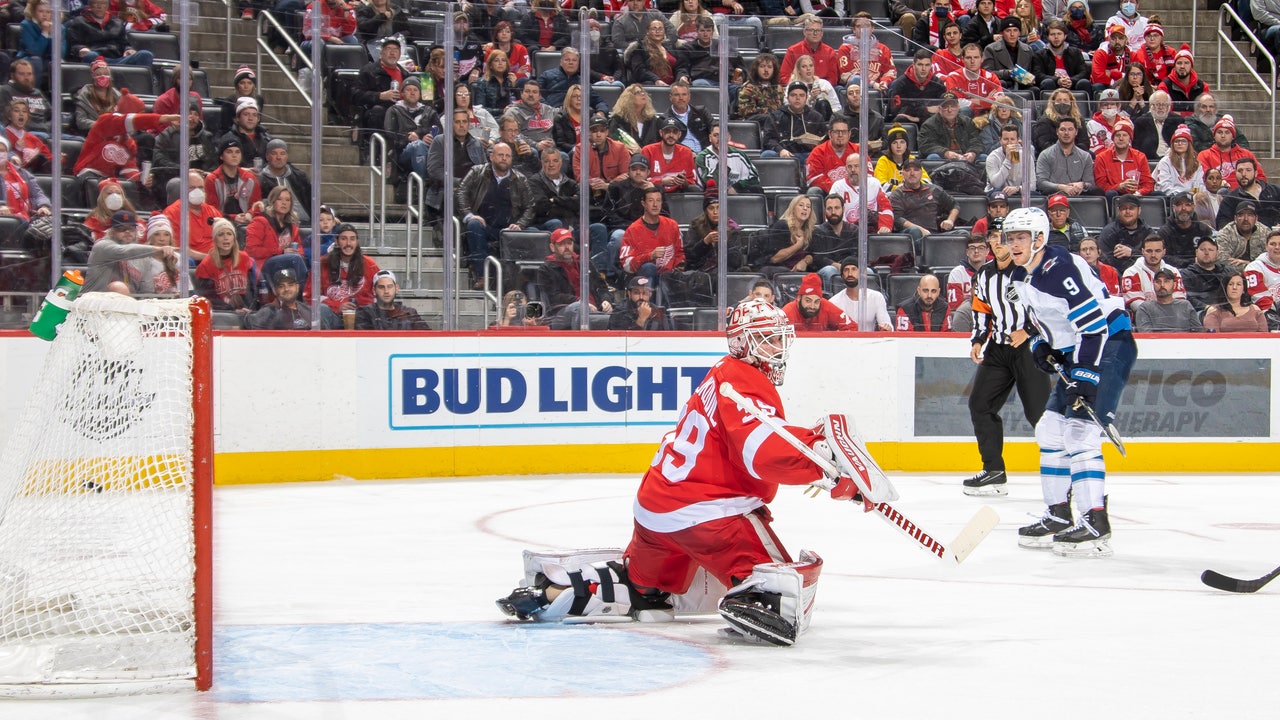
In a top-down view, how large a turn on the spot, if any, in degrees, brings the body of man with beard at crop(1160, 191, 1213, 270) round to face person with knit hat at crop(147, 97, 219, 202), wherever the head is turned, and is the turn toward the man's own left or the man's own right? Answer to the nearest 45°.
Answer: approximately 45° to the man's own right

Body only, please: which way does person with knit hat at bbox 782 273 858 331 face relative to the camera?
toward the camera

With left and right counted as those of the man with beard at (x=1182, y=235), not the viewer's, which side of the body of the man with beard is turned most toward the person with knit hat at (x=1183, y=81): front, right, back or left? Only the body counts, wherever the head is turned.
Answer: back

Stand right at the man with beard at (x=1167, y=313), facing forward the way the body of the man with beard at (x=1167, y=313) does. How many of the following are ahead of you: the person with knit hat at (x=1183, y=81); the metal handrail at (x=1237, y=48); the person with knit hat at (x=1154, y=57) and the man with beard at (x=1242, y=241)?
0

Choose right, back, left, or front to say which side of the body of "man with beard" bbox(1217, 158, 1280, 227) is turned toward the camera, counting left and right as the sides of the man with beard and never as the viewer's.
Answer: front

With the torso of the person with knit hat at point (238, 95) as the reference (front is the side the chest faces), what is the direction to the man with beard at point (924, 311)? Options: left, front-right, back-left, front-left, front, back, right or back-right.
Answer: left

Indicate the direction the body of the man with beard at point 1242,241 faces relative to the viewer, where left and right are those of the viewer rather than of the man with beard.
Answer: facing the viewer

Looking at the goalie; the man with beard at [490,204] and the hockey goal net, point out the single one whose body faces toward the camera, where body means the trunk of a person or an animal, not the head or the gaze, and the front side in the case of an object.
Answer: the man with beard

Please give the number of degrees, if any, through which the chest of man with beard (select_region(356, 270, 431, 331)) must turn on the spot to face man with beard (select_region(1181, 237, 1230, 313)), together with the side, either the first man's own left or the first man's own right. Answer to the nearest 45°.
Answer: approximately 90° to the first man's own left

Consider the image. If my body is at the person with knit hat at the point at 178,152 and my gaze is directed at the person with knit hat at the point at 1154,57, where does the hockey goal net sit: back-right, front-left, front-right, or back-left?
back-right

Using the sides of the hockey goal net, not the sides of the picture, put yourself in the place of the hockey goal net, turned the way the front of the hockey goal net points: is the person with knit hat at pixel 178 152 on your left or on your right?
on your left

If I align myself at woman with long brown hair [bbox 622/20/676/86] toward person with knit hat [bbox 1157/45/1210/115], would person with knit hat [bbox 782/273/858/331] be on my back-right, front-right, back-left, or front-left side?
front-right

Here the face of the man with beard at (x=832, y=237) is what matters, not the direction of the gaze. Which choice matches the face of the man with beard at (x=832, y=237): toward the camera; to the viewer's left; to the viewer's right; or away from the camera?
toward the camera

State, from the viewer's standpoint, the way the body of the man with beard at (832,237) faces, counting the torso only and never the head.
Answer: toward the camera

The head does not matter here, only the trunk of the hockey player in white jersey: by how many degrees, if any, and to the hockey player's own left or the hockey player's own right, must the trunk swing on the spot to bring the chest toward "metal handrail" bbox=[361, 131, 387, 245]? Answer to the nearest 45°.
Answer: approximately 45° to the hockey player's own right

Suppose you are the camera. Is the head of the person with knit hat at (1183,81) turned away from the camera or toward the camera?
toward the camera

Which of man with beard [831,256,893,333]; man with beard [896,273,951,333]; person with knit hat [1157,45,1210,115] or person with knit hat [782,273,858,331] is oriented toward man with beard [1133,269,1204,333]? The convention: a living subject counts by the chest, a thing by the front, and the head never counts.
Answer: person with knit hat [1157,45,1210,115]

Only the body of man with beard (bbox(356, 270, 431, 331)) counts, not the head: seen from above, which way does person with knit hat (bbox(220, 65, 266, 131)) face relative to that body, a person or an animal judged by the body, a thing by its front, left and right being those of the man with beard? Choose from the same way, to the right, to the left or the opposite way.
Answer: the same way

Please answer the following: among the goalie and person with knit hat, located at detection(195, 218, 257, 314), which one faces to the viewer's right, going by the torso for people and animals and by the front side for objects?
the goalie
